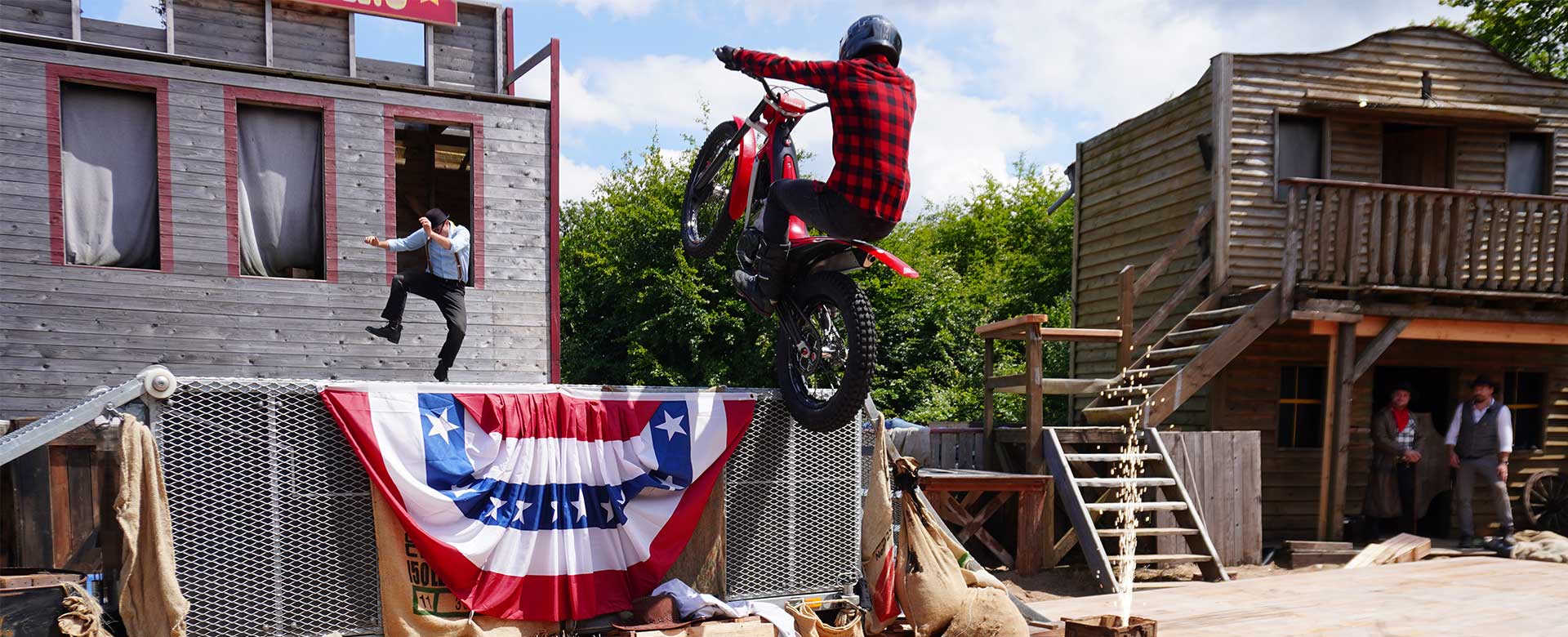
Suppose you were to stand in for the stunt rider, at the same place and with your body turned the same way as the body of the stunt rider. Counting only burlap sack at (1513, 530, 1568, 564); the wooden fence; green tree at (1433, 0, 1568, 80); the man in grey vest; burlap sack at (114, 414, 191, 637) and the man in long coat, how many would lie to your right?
5

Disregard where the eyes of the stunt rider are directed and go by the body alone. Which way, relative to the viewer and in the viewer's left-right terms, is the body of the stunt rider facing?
facing away from the viewer and to the left of the viewer

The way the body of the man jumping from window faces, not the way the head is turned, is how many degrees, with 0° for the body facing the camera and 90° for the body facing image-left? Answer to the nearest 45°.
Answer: approximately 45°

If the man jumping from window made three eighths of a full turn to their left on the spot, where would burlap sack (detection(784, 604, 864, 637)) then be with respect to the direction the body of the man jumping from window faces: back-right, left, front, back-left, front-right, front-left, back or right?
front-right

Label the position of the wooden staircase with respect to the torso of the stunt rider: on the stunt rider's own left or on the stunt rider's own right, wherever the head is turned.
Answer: on the stunt rider's own right

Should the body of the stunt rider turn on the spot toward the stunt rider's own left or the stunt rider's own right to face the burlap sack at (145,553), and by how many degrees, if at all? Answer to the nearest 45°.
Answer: approximately 45° to the stunt rider's own left

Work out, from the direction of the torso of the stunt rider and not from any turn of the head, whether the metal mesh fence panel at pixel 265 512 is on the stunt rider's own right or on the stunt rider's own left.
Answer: on the stunt rider's own left

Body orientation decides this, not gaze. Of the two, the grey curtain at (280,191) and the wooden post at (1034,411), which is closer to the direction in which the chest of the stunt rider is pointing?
the grey curtain

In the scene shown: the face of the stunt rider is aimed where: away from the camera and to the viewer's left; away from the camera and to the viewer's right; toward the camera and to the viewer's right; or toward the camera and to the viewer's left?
away from the camera and to the viewer's left

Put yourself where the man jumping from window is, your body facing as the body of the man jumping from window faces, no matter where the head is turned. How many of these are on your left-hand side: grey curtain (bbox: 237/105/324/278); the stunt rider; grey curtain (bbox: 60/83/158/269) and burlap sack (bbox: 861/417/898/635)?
2

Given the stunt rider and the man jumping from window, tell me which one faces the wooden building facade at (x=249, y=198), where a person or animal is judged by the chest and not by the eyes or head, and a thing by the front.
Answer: the stunt rider
